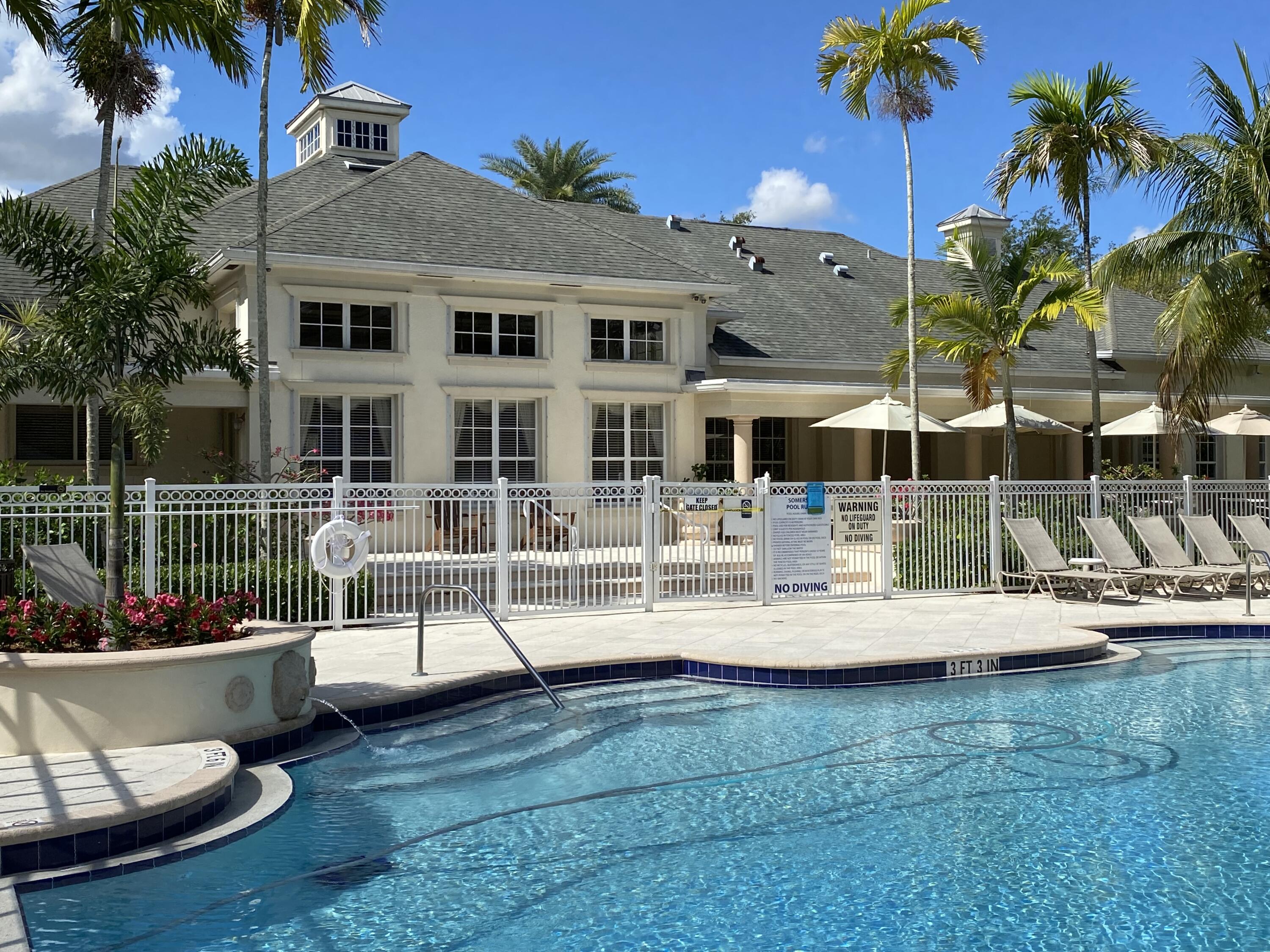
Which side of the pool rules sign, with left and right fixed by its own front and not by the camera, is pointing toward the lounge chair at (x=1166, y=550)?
left

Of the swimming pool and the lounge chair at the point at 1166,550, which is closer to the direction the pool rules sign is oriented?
the swimming pool

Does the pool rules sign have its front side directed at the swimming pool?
yes

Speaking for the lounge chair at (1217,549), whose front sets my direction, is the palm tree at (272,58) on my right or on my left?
on my right

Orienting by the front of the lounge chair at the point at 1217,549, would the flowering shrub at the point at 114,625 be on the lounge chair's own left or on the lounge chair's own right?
on the lounge chair's own right

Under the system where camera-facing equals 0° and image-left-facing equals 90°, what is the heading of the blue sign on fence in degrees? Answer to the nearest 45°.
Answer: approximately 0°
